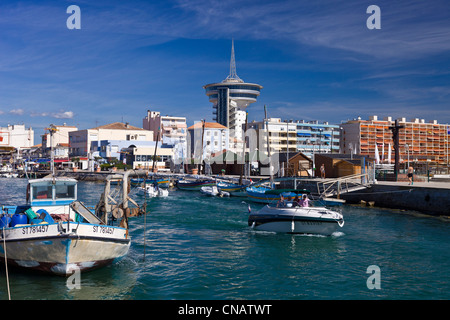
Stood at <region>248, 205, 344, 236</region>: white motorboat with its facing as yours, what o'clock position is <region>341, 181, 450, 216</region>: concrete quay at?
The concrete quay is roughly at 10 o'clock from the white motorboat.

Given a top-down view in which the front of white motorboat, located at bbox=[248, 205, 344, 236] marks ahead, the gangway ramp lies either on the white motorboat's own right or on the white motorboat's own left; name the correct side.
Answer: on the white motorboat's own left

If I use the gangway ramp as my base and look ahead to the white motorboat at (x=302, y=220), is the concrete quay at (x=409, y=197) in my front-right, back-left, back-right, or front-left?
front-left

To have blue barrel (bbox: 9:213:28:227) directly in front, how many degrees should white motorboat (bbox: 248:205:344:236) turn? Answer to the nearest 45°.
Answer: approximately 135° to its right

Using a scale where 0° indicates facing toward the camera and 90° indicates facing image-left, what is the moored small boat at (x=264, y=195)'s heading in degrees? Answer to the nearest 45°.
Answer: approximately 90°

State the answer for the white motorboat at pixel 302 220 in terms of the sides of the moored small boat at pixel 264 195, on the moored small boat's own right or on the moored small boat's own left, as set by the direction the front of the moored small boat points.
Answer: on the moored small boat's own left

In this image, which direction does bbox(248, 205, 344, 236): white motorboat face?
to the viewer's right
